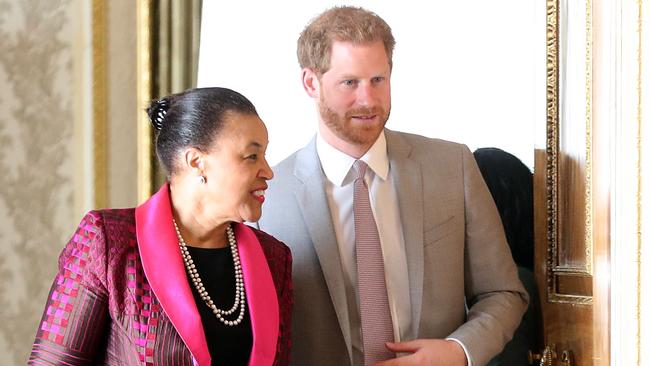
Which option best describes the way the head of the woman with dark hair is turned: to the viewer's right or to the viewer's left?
to the viewer's right

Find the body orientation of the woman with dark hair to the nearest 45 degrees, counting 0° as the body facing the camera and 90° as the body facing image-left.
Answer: approximately 315°
